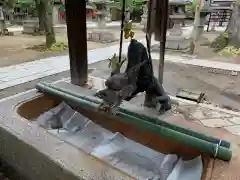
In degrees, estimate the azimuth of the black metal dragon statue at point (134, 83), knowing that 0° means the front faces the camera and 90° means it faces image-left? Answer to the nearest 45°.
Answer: approximately 45°

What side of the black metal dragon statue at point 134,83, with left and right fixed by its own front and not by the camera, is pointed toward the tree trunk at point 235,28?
back

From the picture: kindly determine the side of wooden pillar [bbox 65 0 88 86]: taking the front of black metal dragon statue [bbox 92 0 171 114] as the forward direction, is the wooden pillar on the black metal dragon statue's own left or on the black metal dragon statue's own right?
on the black metal dragon statue's own right
